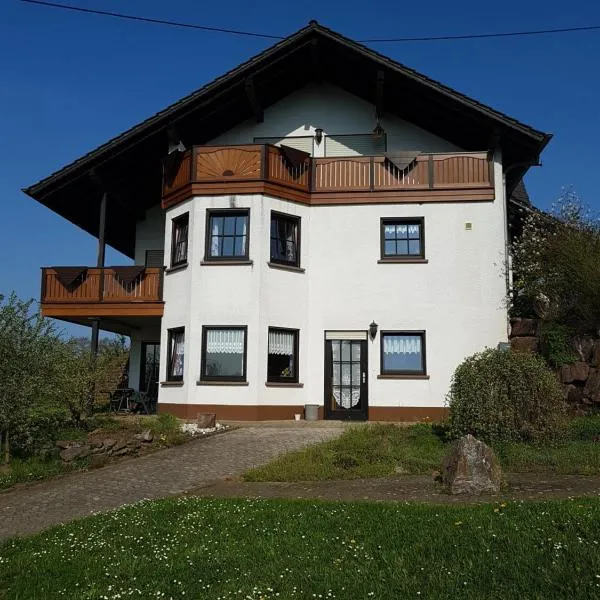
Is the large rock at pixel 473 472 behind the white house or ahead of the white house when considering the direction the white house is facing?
ahead

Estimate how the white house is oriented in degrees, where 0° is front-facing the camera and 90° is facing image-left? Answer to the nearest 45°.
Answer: approximately 0°

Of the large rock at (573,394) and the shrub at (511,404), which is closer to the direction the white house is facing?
the shrub

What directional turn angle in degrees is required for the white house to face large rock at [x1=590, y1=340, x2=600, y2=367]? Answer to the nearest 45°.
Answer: approximately 45° to its left

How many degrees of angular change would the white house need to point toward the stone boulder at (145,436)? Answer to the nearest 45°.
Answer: approximately 45° to its right
